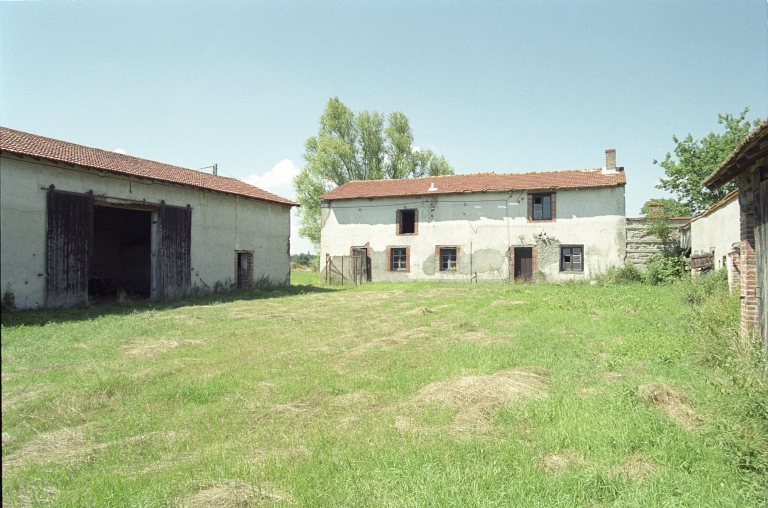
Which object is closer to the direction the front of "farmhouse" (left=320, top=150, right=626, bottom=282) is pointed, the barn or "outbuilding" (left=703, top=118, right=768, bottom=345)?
the outbuilding

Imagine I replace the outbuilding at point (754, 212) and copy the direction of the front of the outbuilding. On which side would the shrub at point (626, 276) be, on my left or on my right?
on my right

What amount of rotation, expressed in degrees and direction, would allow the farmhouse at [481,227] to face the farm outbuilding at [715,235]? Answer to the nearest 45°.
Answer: approximately 45° to its left

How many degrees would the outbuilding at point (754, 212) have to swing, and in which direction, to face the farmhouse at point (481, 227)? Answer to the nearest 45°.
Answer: approximately 90° to its right

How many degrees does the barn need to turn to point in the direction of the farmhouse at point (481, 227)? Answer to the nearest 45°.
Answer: approximately 45° to its left

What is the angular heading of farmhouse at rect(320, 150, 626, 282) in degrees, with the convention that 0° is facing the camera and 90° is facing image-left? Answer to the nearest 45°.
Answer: approximately 0°

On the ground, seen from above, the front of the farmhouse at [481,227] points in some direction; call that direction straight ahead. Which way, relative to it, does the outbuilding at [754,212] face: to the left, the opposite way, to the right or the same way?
to the right

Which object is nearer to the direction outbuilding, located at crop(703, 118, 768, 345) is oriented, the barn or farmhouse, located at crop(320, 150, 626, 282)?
the barn

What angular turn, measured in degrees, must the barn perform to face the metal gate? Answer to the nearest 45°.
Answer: approximately 90° to its left

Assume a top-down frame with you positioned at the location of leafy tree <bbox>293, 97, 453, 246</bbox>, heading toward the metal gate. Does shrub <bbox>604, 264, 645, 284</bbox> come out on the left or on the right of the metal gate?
left

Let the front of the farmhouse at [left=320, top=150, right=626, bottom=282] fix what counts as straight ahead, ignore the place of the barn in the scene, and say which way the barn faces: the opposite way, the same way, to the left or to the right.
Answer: to the left

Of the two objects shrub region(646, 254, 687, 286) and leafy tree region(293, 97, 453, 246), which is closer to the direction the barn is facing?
the shrub
